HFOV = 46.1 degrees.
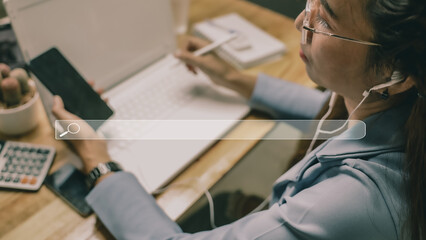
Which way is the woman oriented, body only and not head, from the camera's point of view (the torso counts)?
to the viewer's left

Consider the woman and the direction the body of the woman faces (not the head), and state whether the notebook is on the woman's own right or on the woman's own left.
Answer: on the woman's own right

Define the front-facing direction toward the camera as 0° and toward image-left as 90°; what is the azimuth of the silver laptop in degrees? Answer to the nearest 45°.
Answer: approximately 315°

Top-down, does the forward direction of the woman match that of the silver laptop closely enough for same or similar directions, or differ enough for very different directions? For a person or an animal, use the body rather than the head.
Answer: very different directions

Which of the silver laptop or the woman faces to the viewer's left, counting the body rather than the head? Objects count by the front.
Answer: the woman

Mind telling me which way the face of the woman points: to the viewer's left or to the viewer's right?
to the viewer's left

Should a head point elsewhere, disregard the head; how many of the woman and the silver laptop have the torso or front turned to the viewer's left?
1
